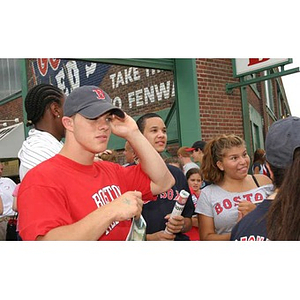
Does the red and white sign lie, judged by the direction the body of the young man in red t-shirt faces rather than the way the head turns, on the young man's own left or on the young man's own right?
on the young man's own left

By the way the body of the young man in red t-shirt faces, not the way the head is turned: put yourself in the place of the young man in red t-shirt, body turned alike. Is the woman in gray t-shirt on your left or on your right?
on your left

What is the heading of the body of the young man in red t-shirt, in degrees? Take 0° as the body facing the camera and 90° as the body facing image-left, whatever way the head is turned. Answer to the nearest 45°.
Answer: approximately 315°
